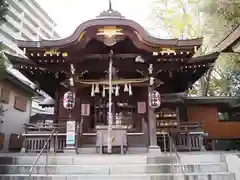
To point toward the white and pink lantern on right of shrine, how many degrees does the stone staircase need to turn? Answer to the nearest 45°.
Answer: approximately 135° to its left

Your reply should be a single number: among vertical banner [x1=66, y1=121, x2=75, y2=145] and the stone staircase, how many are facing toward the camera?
2

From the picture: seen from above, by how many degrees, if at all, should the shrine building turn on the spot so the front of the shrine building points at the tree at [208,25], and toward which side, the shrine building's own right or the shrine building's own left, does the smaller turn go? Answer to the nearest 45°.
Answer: approximately 135° to the shrine building's own left

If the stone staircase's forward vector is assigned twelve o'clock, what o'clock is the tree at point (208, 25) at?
The tree is roughly at 7 o'clock from the stone staircase.

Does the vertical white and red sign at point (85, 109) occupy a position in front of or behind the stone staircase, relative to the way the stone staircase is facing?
behind

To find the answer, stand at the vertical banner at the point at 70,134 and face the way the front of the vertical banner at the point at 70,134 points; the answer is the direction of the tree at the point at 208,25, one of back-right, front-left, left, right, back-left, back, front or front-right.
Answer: back-left

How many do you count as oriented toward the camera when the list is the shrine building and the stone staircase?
2

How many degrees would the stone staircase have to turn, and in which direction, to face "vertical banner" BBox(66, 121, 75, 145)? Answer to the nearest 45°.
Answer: approximately 135° to its right

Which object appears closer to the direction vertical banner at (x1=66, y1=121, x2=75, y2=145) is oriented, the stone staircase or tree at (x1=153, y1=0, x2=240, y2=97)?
the stone staircase
